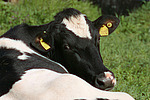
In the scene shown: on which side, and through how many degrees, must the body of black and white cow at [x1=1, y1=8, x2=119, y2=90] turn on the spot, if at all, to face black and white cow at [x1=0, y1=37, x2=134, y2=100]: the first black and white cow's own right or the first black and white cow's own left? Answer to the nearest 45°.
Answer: approximately 45° to the first black and white cow's own right
